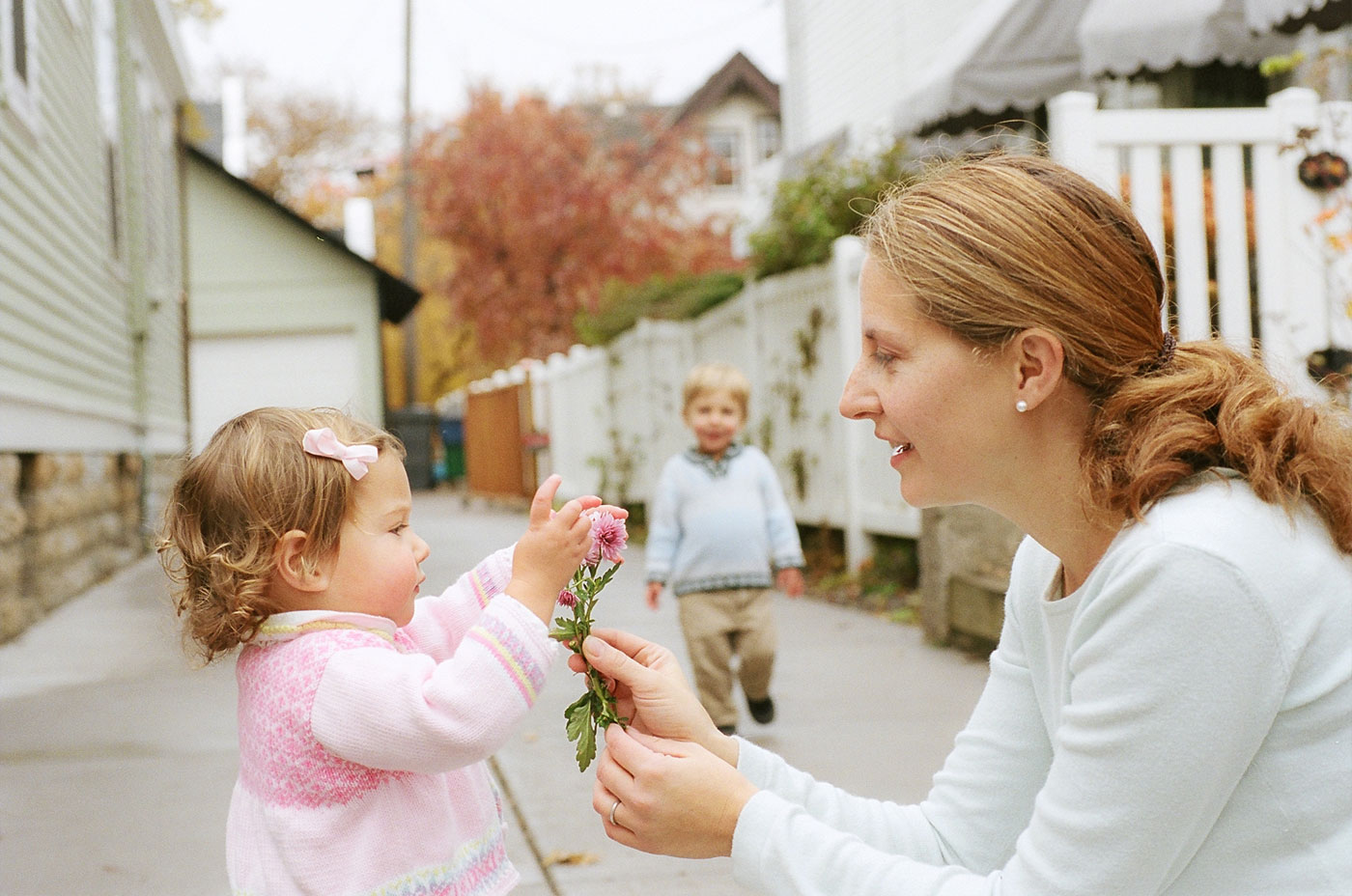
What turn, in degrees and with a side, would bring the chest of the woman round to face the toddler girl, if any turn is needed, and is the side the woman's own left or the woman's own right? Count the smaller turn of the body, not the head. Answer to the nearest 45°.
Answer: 0° — they already face them

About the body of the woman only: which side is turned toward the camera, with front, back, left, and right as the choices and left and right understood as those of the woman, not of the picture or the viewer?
left

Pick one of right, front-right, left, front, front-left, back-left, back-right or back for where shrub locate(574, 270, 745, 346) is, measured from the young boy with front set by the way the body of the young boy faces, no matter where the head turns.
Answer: back

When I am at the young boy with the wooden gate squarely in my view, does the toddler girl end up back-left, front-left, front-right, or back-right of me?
back-left

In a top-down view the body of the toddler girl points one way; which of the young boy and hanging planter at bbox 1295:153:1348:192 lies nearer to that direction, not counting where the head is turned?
the hanging planter

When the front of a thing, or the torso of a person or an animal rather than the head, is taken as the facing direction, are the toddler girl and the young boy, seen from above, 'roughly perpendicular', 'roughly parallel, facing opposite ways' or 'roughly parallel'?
roughly perpendicular

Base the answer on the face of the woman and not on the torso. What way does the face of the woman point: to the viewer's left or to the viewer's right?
to the viewer's left

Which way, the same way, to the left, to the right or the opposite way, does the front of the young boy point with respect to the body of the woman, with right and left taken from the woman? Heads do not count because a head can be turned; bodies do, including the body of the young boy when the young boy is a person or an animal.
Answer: to the left

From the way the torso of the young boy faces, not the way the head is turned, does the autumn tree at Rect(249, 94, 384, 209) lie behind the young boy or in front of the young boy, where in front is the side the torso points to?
behind

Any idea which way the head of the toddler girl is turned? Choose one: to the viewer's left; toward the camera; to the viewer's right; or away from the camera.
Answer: to the viewer's right
